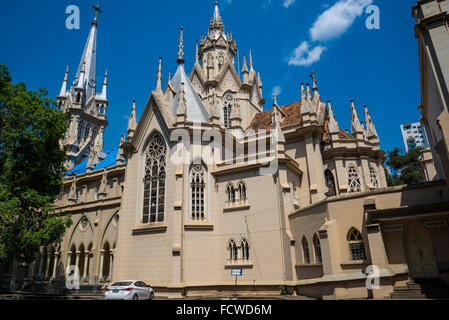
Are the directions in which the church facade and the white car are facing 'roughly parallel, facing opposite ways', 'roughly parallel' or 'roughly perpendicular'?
roughly parallel, facing opposite ways
